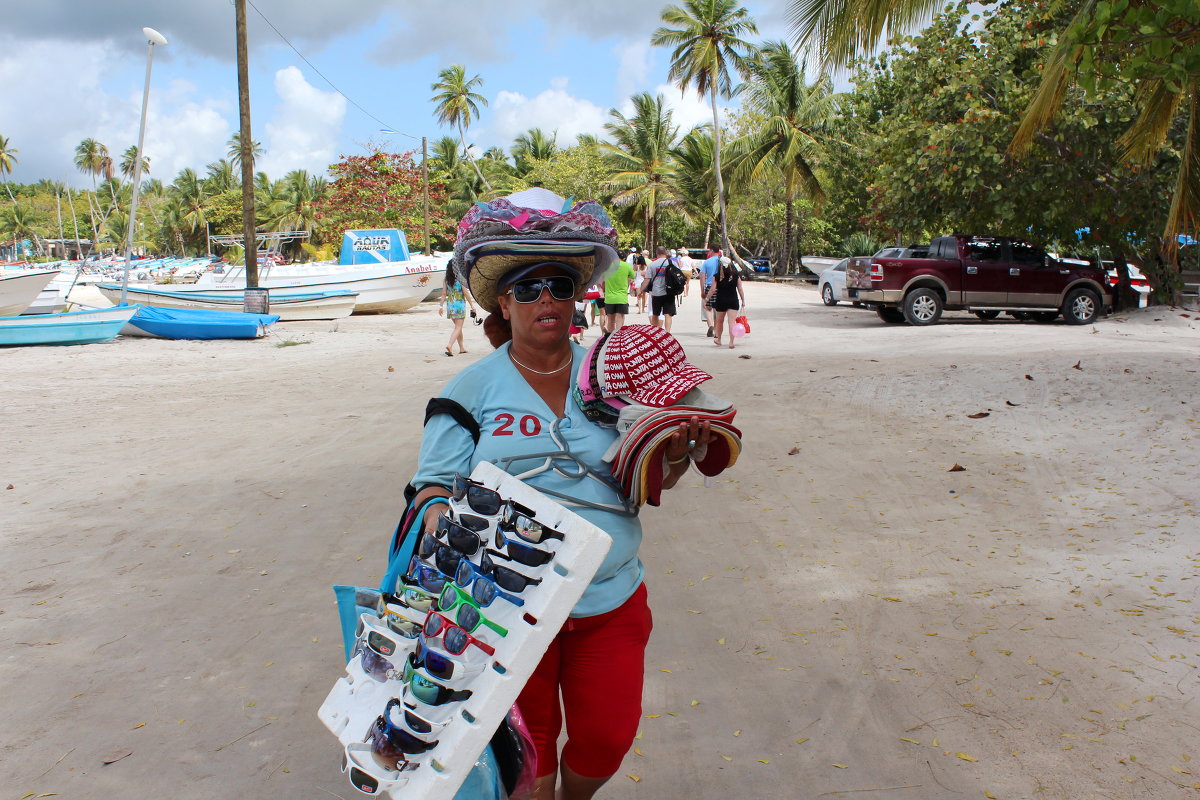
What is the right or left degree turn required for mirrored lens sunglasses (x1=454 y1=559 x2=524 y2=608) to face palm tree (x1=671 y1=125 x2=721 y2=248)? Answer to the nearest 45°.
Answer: approximately 135° to its right

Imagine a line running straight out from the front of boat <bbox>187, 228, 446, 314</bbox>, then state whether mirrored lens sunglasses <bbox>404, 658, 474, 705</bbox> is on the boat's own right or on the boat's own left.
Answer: on the boat's own right

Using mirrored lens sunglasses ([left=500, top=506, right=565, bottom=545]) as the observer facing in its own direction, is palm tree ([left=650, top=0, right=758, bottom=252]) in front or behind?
behind

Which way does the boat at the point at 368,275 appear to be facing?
to the viewer's right

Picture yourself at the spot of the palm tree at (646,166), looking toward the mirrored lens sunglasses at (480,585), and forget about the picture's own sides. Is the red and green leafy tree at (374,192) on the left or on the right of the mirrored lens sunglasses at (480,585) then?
right

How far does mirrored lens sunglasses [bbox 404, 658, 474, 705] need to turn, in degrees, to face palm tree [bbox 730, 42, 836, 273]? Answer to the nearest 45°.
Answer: approximately 135° to its right
